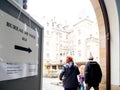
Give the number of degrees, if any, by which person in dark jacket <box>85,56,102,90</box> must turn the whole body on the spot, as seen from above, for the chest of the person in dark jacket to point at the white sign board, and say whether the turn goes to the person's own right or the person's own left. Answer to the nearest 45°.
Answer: approximately 180°

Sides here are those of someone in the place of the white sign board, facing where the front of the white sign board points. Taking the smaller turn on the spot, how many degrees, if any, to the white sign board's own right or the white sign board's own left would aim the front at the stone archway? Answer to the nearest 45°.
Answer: approximately 90° to the white sign board's own left

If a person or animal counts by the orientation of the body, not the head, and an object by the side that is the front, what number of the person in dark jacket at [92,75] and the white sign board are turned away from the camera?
1

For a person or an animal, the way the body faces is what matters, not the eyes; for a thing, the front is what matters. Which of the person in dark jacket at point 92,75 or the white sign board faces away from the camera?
the person in dark jacket

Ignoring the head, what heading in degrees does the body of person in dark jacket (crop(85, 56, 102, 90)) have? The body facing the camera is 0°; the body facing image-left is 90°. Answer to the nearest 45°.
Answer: approximately 180°

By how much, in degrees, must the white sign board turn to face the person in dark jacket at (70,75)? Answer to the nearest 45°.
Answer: approximately 135° to its left
